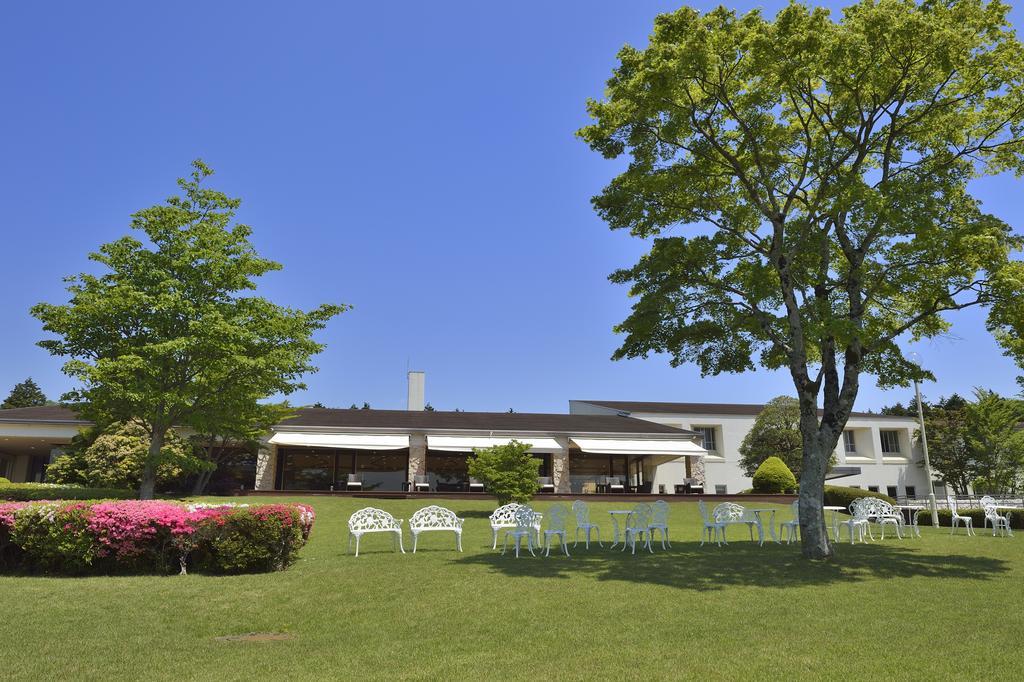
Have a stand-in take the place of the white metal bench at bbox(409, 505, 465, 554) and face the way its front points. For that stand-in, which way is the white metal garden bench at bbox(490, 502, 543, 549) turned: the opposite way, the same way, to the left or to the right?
the same way

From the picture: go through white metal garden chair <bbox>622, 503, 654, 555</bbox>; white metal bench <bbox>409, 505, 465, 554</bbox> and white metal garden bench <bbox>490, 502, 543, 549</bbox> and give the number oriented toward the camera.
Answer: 2

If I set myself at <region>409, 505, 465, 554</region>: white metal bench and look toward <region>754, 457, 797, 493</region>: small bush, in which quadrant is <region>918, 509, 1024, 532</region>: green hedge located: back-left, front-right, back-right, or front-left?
front-right

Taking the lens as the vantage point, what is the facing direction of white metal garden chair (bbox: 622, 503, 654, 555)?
facing away from the viewer and to the left of the viewer

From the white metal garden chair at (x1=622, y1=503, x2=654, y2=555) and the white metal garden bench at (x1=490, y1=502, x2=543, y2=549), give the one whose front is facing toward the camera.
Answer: the white metal garden bench at (x1=490, y1=502, x2=543, y2=549)

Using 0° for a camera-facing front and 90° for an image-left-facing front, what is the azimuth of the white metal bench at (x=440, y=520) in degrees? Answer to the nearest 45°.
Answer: approximately 0°

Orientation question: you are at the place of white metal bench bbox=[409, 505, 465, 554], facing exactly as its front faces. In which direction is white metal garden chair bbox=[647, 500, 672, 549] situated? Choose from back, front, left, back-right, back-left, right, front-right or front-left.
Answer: left

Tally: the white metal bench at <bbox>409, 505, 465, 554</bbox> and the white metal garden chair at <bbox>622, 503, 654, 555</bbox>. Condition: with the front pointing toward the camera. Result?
1

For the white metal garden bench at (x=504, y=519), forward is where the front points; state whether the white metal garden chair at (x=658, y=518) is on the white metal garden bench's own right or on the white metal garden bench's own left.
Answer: on the white metal garden bench's own left

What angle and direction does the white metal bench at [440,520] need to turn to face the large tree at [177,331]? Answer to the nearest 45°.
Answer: approximately 135° to its right

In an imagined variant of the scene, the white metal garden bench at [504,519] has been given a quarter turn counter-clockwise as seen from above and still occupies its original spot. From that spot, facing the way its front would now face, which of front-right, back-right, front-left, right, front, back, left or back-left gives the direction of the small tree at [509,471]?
left

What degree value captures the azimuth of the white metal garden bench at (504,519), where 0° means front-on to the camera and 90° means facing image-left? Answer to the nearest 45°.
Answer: approximately 0°

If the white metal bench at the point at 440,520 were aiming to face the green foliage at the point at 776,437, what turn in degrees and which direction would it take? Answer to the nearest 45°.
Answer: approximately 135° to its left

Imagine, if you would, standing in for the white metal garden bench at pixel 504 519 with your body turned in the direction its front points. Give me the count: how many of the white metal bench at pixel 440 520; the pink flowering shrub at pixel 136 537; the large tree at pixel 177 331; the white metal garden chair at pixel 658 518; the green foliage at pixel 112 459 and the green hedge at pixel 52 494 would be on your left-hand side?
1
